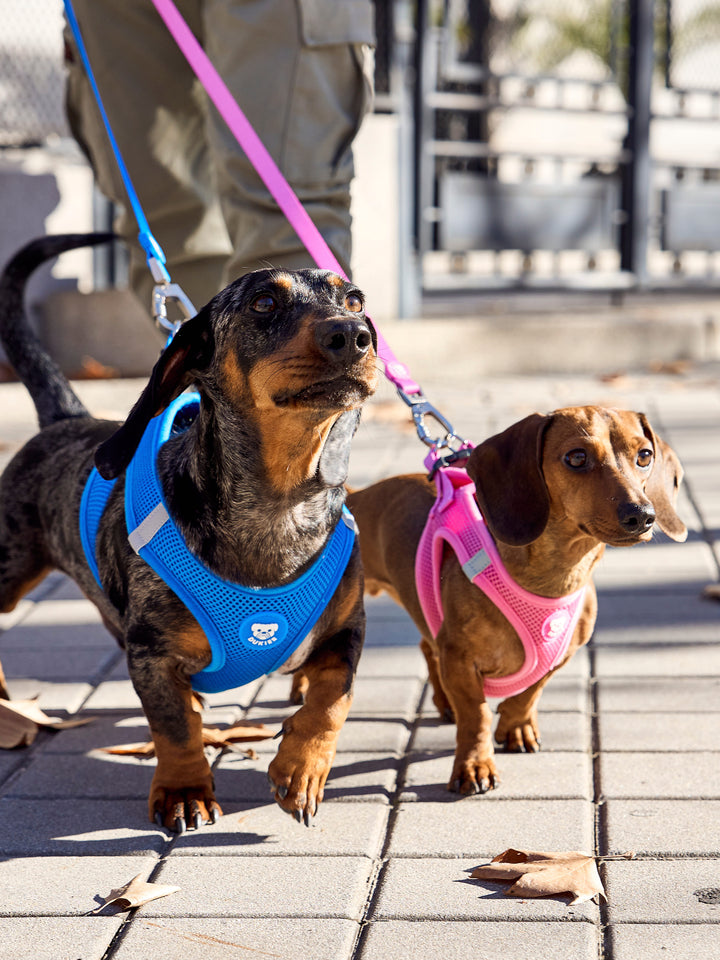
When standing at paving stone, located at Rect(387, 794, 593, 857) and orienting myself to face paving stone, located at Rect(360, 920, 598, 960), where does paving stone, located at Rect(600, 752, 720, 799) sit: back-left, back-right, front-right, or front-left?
back-left

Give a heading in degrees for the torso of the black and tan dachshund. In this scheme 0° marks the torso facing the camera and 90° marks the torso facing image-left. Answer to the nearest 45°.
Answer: approximately 315°

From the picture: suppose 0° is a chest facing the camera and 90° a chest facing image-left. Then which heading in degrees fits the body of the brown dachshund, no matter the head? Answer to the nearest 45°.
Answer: approximately 315°

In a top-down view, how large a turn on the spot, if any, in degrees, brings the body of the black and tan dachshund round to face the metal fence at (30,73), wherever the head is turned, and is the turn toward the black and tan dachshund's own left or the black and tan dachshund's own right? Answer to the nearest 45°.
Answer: approximately 135° to the black and tan dachshund's own left
